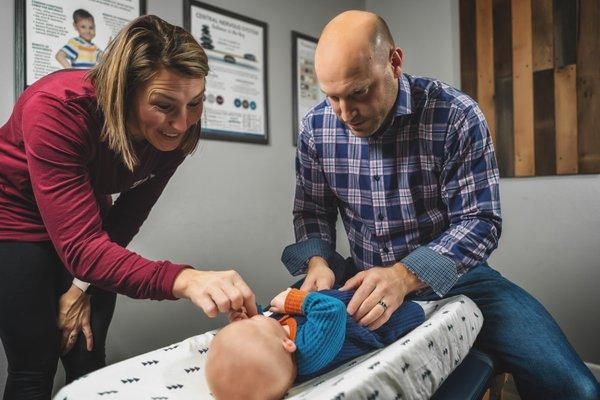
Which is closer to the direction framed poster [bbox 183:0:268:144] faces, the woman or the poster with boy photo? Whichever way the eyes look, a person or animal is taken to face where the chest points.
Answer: the woman

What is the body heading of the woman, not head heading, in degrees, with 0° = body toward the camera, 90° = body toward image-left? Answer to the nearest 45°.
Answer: approximately 315°

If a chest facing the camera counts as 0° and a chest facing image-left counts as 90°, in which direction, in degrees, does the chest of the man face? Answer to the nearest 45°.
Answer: approximately 45°

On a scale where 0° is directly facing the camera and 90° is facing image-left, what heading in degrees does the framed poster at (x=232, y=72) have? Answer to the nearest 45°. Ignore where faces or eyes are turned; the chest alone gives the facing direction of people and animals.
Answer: approximately 315°
